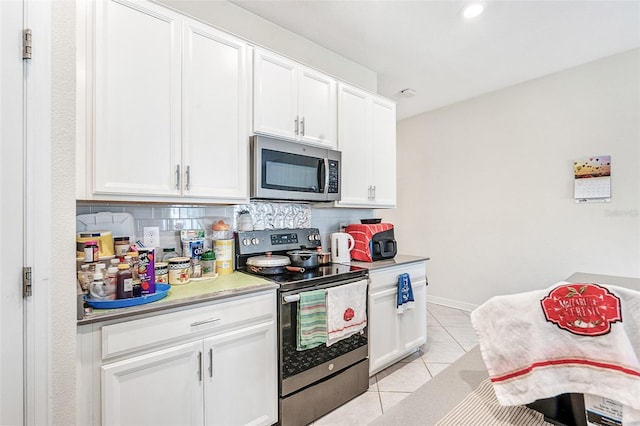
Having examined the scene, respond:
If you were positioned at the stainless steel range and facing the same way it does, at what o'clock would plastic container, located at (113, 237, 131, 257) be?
The plastic container is roughly at 4 o'clock from the stainless steel range.

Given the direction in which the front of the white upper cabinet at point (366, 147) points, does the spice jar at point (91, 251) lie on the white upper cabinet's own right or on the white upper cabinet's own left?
on the white upper cabinet's own right

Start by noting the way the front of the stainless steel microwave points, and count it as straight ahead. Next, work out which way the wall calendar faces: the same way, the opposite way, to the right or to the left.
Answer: to the right

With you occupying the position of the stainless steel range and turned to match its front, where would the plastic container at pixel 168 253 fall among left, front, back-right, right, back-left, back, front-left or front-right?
back-right

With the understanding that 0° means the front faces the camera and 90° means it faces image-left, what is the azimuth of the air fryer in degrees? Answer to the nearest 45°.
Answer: approximately 315°

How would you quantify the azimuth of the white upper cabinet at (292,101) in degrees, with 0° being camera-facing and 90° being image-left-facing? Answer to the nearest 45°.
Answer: approximately 315°

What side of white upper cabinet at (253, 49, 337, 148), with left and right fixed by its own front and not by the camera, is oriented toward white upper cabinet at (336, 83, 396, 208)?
left

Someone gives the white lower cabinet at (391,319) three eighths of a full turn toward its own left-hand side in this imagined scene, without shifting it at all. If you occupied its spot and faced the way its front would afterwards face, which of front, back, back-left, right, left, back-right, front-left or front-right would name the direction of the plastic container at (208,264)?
back-left
